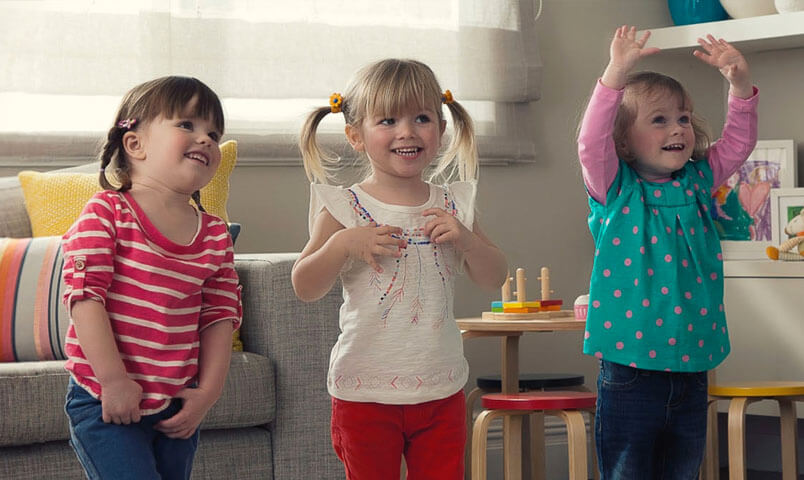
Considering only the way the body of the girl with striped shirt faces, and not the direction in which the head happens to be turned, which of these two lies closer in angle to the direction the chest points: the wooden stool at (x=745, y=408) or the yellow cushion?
the wooden stool

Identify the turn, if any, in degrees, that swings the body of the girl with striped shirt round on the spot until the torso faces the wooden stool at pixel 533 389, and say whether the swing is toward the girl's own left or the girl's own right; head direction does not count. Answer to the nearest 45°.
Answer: approximately 90° to the girl's own left

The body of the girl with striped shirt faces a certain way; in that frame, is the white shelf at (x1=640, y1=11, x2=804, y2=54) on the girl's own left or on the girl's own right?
on the girl's own left

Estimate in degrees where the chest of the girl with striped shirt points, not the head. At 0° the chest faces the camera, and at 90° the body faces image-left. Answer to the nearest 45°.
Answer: approximately 315°

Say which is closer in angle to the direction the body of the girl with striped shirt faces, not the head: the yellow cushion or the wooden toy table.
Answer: the wooden toy table

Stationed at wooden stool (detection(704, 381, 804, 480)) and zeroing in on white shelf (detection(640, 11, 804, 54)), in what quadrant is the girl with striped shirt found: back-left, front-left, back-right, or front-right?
back-left

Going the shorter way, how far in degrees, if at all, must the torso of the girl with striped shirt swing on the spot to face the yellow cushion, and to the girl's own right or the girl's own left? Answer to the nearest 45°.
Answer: approximately 135° to the girl's own left

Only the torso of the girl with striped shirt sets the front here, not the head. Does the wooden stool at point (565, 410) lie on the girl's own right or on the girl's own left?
on the girl's own left

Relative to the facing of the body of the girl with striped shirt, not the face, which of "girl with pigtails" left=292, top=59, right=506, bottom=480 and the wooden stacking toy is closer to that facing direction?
the girl with pigtails

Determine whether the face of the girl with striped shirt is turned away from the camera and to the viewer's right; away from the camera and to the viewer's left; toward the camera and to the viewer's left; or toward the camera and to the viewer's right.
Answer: toward the camera and to the viewer's right
